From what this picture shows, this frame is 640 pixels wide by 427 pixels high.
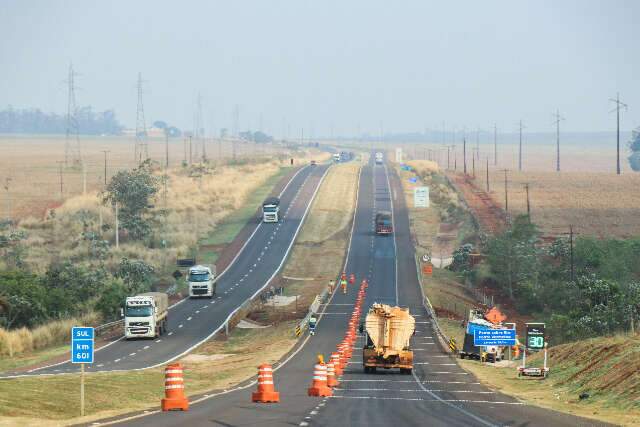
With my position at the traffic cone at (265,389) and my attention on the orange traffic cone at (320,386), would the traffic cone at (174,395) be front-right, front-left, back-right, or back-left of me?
back-left

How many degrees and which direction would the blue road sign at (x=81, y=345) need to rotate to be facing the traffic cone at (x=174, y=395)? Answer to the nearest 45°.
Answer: approximately 90° to its left

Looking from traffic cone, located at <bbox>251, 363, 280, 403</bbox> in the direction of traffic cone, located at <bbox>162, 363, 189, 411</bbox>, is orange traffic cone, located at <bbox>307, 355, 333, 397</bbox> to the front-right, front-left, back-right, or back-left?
back-right

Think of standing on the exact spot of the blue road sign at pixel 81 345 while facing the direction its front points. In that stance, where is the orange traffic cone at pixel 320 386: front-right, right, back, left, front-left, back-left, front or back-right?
back-left

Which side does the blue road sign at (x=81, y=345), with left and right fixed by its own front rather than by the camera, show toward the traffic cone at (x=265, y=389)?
left

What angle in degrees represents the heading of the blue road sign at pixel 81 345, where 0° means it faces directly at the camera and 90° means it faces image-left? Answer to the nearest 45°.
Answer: approximately 0°

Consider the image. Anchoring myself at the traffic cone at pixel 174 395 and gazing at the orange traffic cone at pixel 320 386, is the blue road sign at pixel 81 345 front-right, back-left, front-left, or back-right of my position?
back-left
